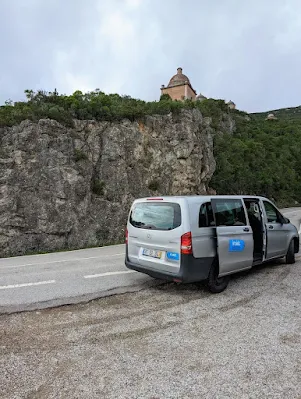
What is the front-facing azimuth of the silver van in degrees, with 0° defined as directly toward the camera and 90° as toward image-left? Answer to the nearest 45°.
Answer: approximately 225°
